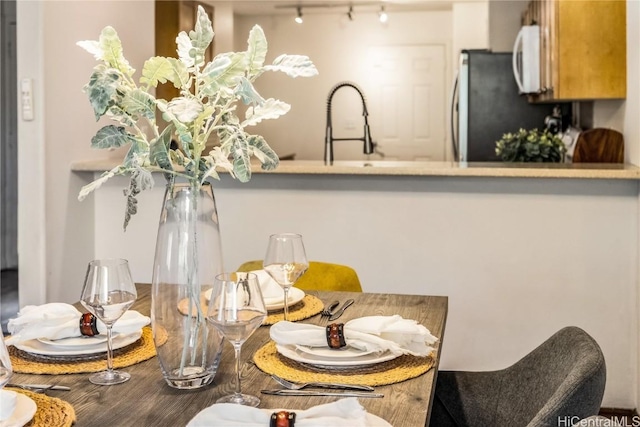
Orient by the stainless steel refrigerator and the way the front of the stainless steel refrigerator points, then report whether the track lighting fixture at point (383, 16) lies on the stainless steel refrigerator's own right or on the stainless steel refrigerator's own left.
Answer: on the stainless steel refrigerator's own right

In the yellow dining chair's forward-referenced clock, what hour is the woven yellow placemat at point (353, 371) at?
The woven yellow placemat is roughly at 12 o'clock from the yellow dining chair.

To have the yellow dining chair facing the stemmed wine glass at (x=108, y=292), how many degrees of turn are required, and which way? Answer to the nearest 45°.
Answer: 0° — it already faces it

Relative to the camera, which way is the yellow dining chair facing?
toward the camera
